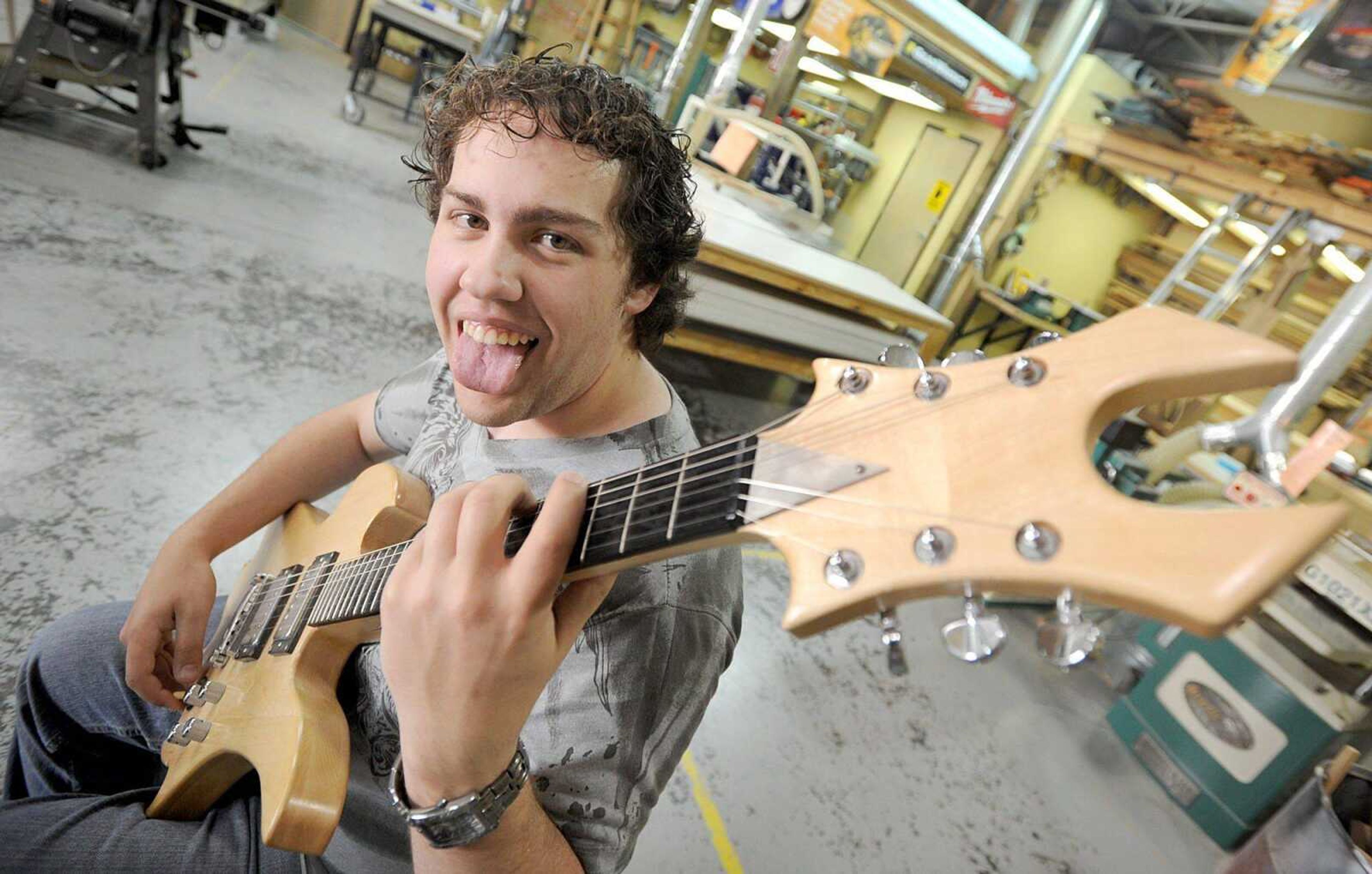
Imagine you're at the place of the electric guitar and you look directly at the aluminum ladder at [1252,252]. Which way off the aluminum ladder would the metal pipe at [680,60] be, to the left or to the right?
left

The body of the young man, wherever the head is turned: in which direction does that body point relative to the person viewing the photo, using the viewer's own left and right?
facing the viewer and to the left of the viewer

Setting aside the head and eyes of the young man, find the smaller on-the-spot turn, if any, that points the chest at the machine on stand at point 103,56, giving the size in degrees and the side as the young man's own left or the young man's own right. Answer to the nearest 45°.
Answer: approximately 90° to the young man's own right

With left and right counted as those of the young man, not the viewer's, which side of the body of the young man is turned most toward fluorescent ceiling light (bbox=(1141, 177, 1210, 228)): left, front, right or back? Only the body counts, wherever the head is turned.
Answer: back

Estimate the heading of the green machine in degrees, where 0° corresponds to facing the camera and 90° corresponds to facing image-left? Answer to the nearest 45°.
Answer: approximately 45°

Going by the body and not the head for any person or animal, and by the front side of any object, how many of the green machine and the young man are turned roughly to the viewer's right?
0

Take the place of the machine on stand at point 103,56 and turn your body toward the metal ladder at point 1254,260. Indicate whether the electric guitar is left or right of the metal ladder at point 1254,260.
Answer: right

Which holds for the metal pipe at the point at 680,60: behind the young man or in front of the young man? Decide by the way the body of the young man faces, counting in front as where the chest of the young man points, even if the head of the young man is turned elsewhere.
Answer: behind
